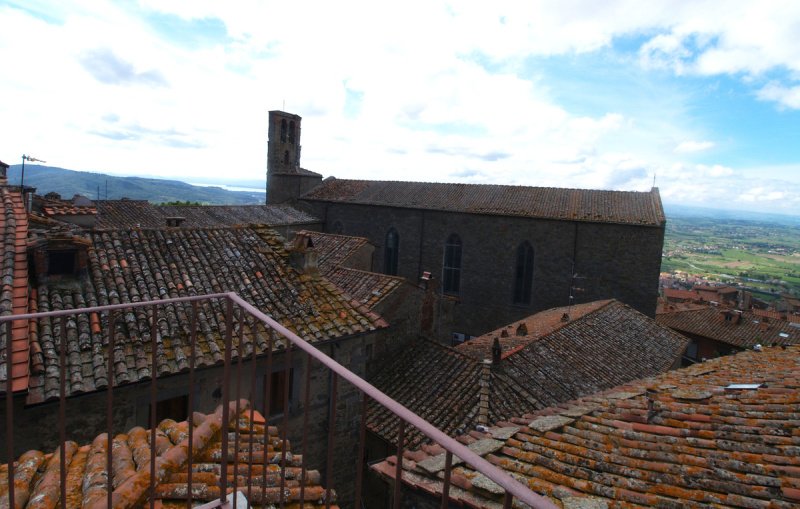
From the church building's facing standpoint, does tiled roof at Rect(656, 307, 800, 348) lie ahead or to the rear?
ahead

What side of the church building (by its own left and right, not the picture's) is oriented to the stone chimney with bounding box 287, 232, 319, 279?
right

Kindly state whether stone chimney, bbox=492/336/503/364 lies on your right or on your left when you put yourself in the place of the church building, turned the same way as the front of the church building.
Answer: on your right

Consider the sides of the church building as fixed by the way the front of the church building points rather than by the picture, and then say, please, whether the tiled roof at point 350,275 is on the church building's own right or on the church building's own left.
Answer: on the church building's own right
